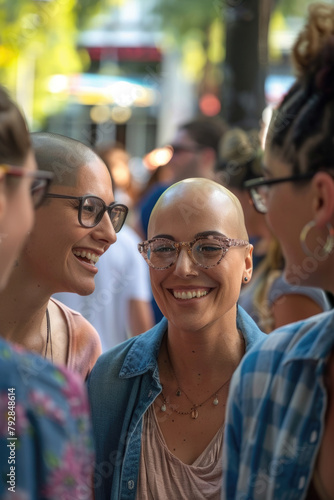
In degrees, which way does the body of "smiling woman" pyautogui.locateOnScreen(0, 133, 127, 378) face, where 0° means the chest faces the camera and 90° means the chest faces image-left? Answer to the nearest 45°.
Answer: approximately 315°

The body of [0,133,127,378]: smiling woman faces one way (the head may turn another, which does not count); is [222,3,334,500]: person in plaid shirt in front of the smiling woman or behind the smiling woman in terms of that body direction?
in front

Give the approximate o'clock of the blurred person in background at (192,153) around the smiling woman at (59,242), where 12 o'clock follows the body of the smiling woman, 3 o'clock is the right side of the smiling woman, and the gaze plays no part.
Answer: The blurred person in background is roughly at 8 o'clock from the smiling woman.

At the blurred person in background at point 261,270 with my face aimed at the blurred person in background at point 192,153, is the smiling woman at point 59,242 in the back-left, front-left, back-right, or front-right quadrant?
back-left

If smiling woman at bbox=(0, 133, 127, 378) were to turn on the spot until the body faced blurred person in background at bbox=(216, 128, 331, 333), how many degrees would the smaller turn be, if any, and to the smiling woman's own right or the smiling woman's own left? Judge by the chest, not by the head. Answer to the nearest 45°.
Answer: approximately 90° to the smiling woman's own left

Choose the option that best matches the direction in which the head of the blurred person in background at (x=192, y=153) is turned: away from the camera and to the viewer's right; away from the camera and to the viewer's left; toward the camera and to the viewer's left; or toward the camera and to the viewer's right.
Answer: toward the camera and to the viewer's left

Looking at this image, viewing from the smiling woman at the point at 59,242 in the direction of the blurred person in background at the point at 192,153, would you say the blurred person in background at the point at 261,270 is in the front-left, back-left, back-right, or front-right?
front-right
